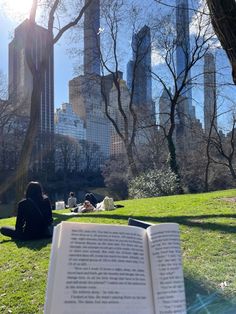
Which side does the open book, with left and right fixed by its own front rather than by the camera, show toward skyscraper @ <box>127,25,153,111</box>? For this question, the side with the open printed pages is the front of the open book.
back

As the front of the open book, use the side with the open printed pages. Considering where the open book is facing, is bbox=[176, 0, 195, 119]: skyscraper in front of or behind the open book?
behind

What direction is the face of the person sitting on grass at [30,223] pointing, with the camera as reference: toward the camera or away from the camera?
away from the camera

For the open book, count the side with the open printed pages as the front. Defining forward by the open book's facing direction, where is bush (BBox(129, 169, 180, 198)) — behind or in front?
behind

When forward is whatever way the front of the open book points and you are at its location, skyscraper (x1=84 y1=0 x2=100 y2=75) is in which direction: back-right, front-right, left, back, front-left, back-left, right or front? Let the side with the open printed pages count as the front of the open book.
back

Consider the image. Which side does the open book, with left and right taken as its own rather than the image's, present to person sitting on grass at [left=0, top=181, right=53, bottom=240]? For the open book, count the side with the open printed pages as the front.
back

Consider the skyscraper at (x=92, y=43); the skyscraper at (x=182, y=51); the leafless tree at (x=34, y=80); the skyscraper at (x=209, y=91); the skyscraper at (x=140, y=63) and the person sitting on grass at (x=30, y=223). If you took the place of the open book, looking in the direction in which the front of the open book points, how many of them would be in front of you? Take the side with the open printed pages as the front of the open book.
0

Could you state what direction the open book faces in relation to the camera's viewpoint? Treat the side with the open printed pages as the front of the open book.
facing the viewer

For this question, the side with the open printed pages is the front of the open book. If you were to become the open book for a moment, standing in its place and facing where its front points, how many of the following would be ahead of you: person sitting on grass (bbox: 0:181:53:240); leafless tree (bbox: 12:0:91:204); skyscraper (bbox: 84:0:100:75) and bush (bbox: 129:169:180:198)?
0

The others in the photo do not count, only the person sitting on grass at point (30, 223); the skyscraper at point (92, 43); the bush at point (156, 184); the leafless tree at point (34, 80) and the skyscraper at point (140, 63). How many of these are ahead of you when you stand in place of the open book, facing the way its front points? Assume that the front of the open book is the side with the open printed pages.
0

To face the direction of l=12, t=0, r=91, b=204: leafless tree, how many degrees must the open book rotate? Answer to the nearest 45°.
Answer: approximately 180°

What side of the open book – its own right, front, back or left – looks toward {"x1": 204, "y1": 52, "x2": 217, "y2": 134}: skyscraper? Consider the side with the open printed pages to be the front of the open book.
back
